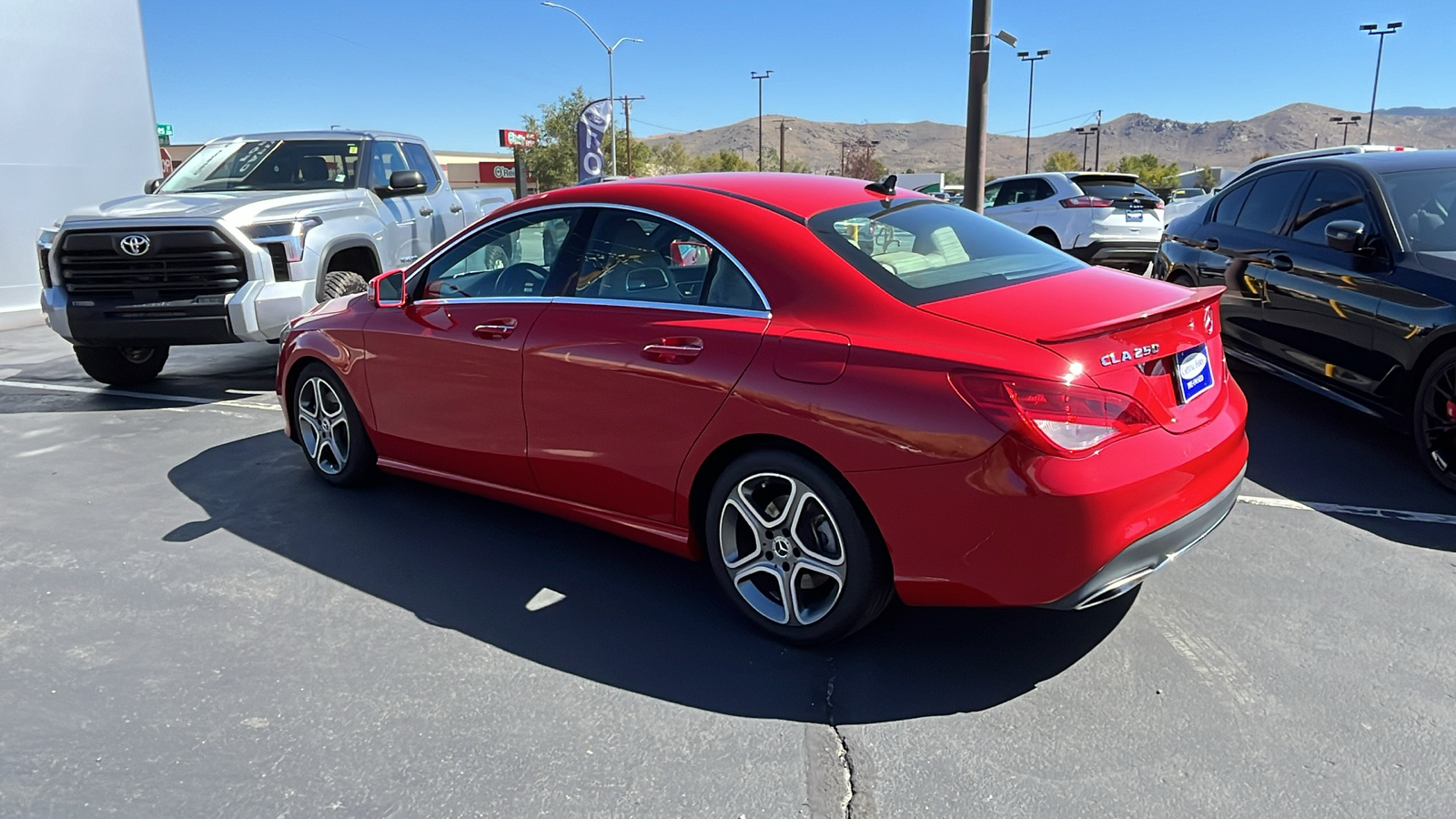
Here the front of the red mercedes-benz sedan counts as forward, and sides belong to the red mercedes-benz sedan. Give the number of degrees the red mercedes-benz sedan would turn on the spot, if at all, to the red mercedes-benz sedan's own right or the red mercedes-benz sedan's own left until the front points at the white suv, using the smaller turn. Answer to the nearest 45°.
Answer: approximately 45° to the red mercedes-benz sedan's own right

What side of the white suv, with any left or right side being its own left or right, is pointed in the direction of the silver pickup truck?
left

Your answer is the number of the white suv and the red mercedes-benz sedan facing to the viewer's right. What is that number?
0

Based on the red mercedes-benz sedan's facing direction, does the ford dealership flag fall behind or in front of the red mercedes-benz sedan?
in front

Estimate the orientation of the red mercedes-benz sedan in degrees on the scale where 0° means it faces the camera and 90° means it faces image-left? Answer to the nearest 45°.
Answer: approximately 135°

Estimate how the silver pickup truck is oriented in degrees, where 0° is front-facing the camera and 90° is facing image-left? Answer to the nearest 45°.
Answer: approximately 45°

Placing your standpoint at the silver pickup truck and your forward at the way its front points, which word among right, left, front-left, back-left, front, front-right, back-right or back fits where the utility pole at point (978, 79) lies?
back-left

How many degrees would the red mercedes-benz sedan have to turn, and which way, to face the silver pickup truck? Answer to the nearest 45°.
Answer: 0° — it already faces it

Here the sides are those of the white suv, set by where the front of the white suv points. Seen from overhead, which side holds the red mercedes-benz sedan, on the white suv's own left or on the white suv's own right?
on the white suv's own left

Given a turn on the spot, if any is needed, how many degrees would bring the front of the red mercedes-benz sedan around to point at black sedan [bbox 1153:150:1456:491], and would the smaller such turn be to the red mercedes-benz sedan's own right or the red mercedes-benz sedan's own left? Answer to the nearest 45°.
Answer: approximately 90° to the red mercedes-benz sedan's own right
